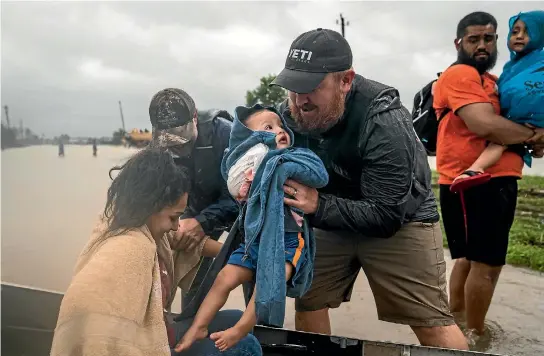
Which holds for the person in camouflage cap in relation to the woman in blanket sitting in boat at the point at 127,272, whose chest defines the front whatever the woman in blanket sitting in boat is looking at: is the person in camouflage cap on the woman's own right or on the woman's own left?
on the woman's own left

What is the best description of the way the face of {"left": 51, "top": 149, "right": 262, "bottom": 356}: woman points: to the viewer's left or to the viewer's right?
to the viewer's right

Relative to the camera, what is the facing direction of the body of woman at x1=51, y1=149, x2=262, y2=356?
to the viewer's right

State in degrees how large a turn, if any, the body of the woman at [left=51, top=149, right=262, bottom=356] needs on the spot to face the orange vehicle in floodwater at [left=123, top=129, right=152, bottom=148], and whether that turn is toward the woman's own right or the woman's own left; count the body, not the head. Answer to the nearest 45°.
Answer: approximately 90° to the woman's own left
